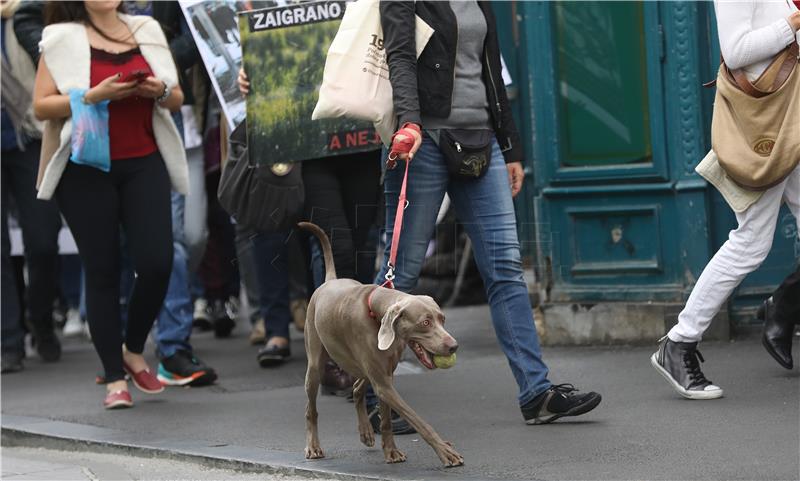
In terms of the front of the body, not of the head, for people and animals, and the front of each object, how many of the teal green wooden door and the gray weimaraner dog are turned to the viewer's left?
0

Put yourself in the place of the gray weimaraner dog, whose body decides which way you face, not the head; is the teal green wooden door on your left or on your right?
on your left

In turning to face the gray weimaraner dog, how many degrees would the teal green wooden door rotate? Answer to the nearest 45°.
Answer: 0° — it already faces it

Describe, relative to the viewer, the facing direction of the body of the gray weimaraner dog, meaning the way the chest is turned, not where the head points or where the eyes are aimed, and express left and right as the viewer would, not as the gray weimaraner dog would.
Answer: facing the viewer and to the right of the viewer

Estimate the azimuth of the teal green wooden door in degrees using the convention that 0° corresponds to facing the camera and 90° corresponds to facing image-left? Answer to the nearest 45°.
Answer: approximately 0°
